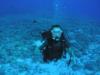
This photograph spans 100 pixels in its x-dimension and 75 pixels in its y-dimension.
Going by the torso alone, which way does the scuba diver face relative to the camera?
toward the camera
